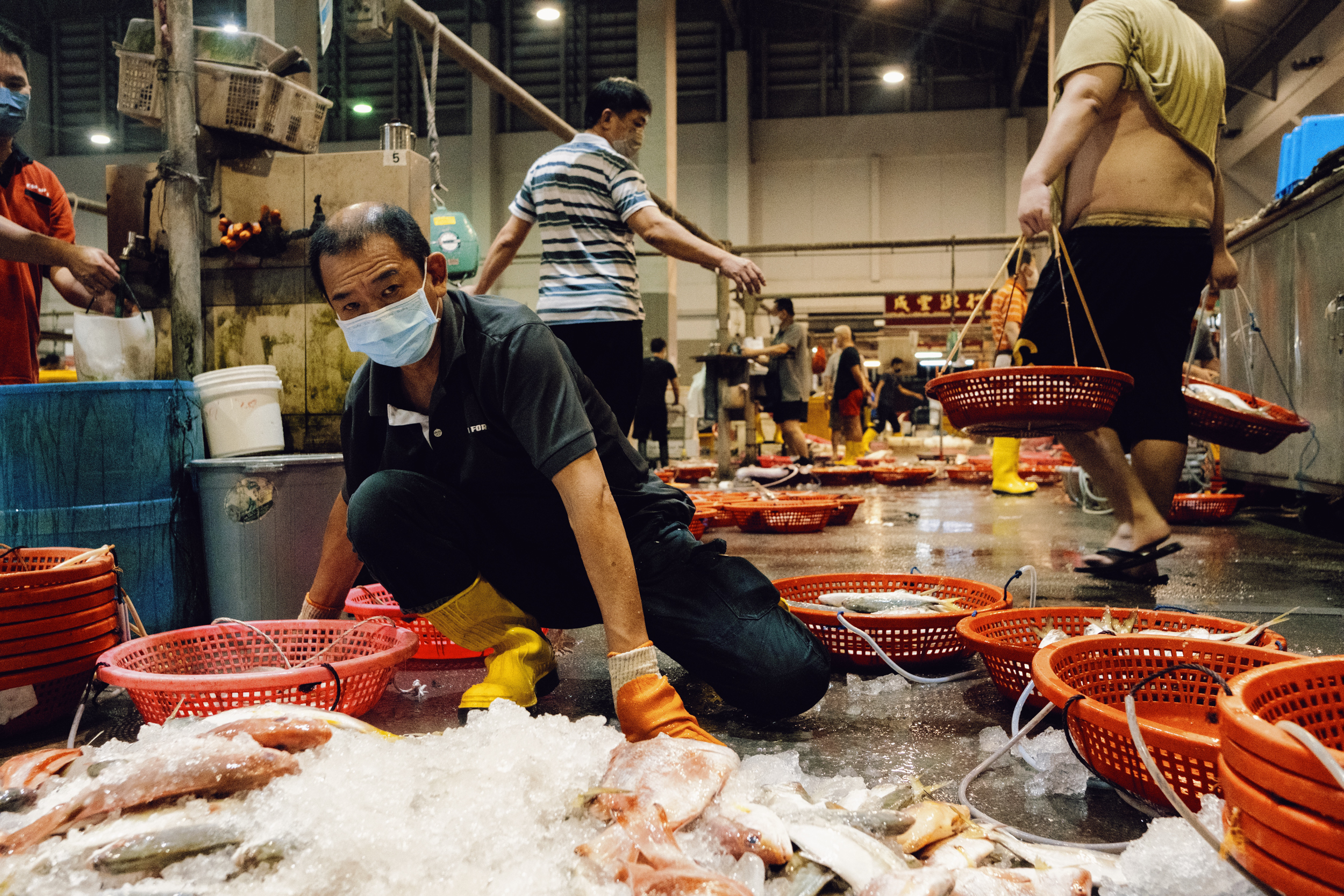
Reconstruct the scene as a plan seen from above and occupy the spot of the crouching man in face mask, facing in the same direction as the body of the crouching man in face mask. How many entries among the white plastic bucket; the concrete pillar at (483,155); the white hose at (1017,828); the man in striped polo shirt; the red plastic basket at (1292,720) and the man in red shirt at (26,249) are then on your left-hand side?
2

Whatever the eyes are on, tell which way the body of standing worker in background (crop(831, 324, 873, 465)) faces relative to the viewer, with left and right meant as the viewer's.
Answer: facing to the left of the viewer

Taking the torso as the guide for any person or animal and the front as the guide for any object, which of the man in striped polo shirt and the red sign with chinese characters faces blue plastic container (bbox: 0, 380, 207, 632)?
the red sign with chinese characters

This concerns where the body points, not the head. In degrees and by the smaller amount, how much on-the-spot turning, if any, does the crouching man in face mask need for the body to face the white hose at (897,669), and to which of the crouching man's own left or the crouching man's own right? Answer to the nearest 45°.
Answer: approximately 135° to the crouching man's own left

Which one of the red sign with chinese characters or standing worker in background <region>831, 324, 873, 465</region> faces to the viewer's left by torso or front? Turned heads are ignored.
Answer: the standing worker in background

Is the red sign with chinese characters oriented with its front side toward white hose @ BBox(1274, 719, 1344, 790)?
yes

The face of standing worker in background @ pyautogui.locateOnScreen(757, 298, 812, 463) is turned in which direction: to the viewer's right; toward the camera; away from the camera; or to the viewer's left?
to the viewer's left

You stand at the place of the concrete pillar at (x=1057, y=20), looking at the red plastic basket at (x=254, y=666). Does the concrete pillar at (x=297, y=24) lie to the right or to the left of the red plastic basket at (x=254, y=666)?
right

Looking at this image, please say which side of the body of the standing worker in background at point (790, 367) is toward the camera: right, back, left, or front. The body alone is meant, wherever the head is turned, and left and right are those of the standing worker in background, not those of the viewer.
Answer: left

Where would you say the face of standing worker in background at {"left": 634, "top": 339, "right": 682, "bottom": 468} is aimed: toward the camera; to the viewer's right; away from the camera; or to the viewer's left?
away from the camera

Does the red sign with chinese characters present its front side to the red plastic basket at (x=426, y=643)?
yes

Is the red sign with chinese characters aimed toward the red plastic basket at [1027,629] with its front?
yes

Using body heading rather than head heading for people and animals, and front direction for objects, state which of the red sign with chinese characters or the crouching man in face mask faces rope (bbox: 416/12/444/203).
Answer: the red sign with chinese characters
